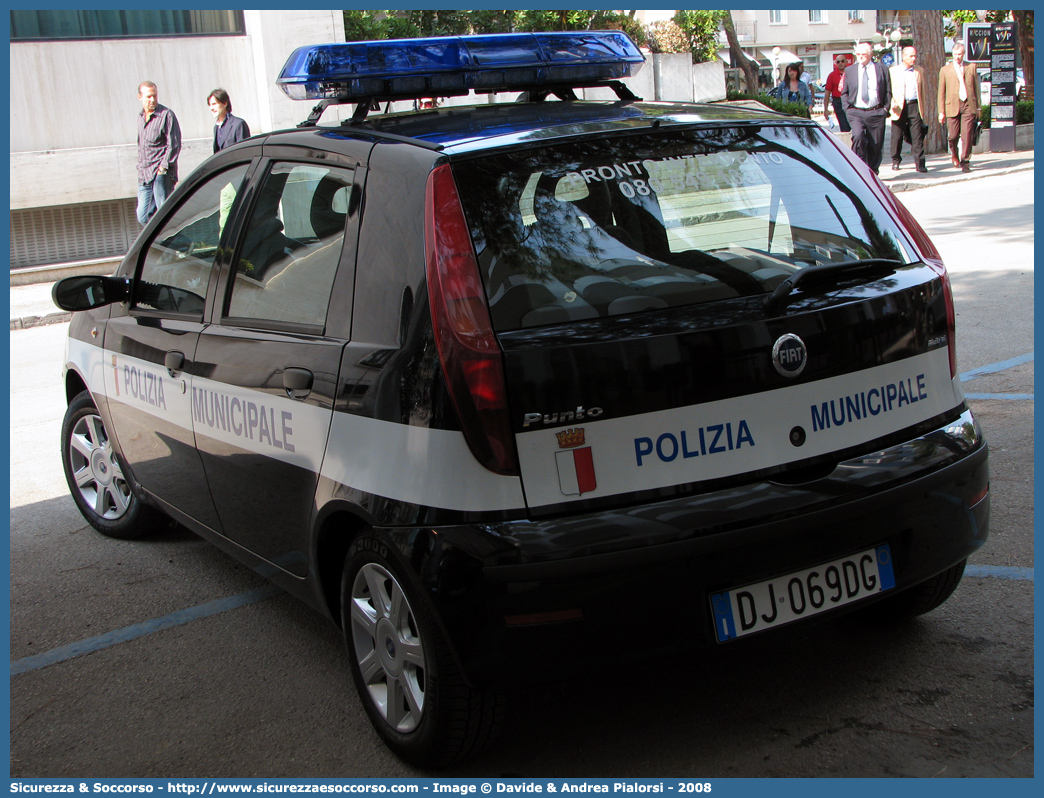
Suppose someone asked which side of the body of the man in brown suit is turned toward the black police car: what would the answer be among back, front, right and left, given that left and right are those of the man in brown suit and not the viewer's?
front

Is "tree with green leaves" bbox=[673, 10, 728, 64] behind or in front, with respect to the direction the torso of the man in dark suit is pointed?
behind

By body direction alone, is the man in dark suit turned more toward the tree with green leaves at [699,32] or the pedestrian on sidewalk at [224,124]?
the pedestrian on sidewalk

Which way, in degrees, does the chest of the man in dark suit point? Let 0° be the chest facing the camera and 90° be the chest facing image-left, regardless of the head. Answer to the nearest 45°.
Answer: approximately 0°

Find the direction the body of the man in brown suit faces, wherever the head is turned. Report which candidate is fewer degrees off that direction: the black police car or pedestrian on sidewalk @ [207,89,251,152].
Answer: the black police car

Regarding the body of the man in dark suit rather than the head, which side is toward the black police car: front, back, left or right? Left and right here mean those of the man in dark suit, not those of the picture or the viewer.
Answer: front

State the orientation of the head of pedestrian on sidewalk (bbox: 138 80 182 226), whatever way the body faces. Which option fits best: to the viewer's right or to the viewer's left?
to the viewer's right

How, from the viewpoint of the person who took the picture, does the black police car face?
facing away from the viewer and to the left of the viewer

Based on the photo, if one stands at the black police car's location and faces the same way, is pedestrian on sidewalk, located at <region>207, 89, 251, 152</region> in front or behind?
in front

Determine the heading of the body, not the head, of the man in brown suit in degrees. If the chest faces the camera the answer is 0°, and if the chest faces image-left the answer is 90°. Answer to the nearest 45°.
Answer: approximately 0°
